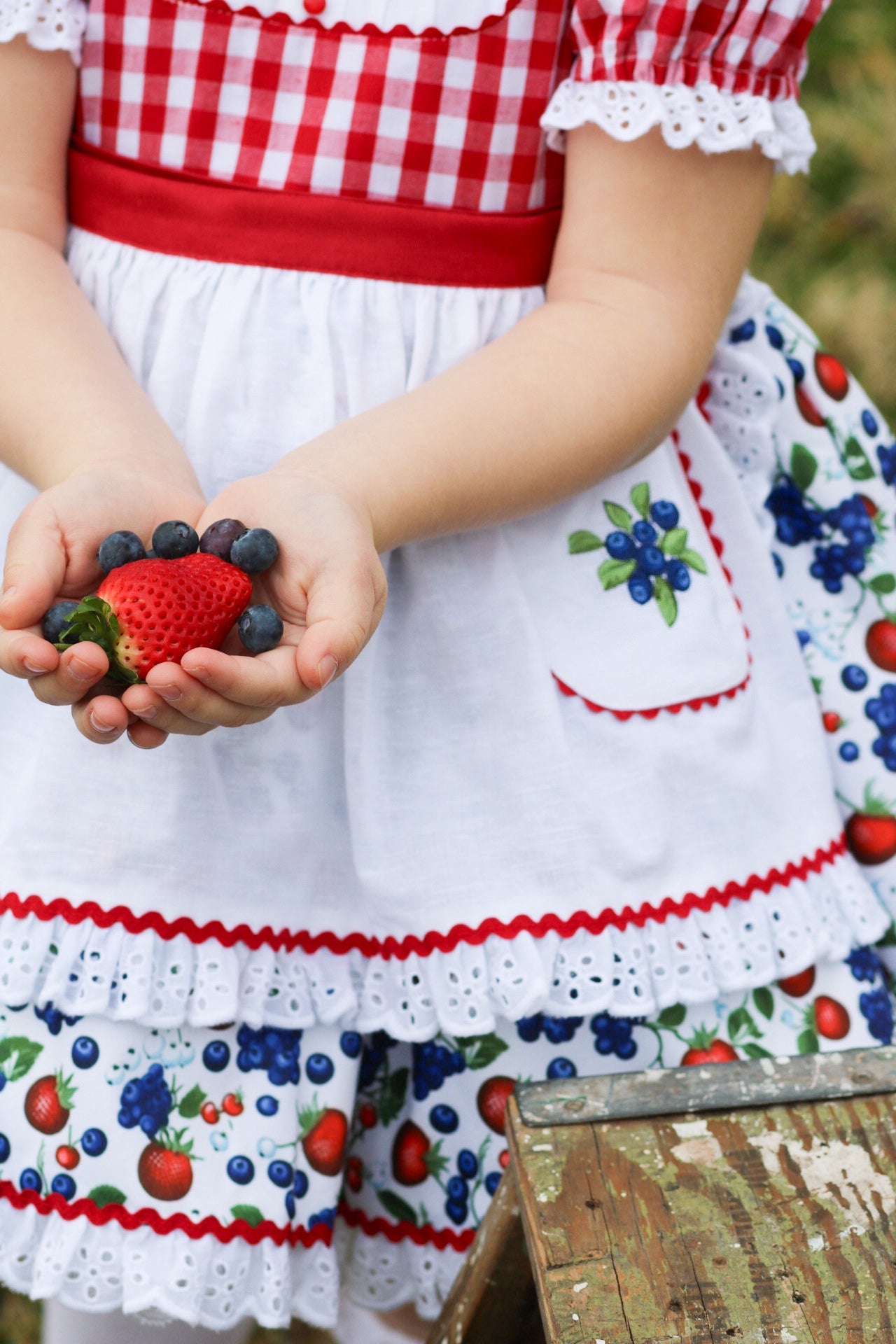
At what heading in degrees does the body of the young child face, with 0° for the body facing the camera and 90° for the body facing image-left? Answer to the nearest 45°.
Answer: approximately 0°
